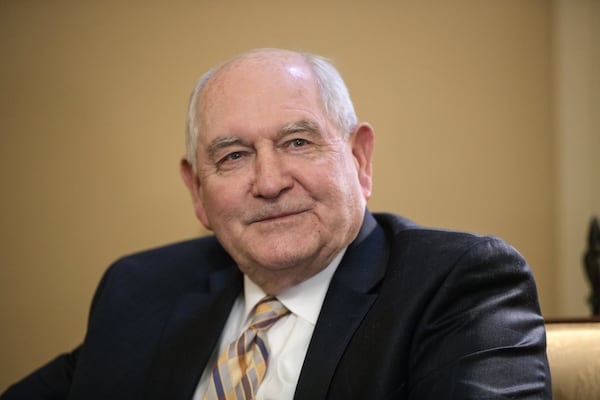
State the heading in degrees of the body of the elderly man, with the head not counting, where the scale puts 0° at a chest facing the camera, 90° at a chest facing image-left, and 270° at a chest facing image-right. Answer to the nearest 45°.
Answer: approximately 45°
